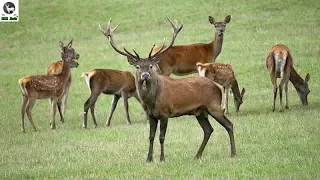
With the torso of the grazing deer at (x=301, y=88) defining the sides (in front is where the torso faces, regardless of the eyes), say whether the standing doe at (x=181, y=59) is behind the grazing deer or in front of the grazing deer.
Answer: behind

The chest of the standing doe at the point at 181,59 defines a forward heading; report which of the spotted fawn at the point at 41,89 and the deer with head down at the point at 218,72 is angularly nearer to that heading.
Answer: the deer with head down

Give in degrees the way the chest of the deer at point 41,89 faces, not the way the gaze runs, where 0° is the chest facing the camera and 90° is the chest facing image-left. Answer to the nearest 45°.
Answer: approximately 270°

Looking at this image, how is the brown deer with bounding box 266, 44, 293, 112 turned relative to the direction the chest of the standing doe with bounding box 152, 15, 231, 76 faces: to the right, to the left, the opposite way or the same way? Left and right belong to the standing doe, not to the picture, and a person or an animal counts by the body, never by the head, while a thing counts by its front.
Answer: to the left

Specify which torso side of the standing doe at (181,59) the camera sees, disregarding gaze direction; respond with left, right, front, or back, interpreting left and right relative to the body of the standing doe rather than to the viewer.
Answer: right

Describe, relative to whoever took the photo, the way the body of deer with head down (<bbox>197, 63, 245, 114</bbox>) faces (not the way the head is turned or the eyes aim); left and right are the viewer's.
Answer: facing to the right of the viewer

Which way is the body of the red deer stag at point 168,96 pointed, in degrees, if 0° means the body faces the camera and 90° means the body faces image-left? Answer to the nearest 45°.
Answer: approximately 45°

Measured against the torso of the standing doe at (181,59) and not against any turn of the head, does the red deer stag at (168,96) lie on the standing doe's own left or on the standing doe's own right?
on the standing doe's own right

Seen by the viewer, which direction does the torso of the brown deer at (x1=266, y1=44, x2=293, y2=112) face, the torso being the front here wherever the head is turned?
away from the camera
